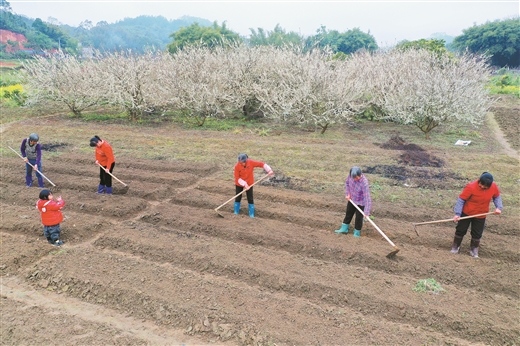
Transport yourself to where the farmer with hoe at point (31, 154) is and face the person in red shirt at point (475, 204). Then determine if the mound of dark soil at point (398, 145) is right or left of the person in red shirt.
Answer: left

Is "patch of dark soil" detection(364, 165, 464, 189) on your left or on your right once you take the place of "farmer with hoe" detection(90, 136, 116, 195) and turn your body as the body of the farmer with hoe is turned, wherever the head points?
on your left

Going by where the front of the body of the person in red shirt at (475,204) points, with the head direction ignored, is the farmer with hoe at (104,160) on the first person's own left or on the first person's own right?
on the first person's own right

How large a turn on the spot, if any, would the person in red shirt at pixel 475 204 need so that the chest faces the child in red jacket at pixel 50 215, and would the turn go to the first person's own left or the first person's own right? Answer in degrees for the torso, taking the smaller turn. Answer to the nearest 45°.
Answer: approximately 45° to the first person's own right
